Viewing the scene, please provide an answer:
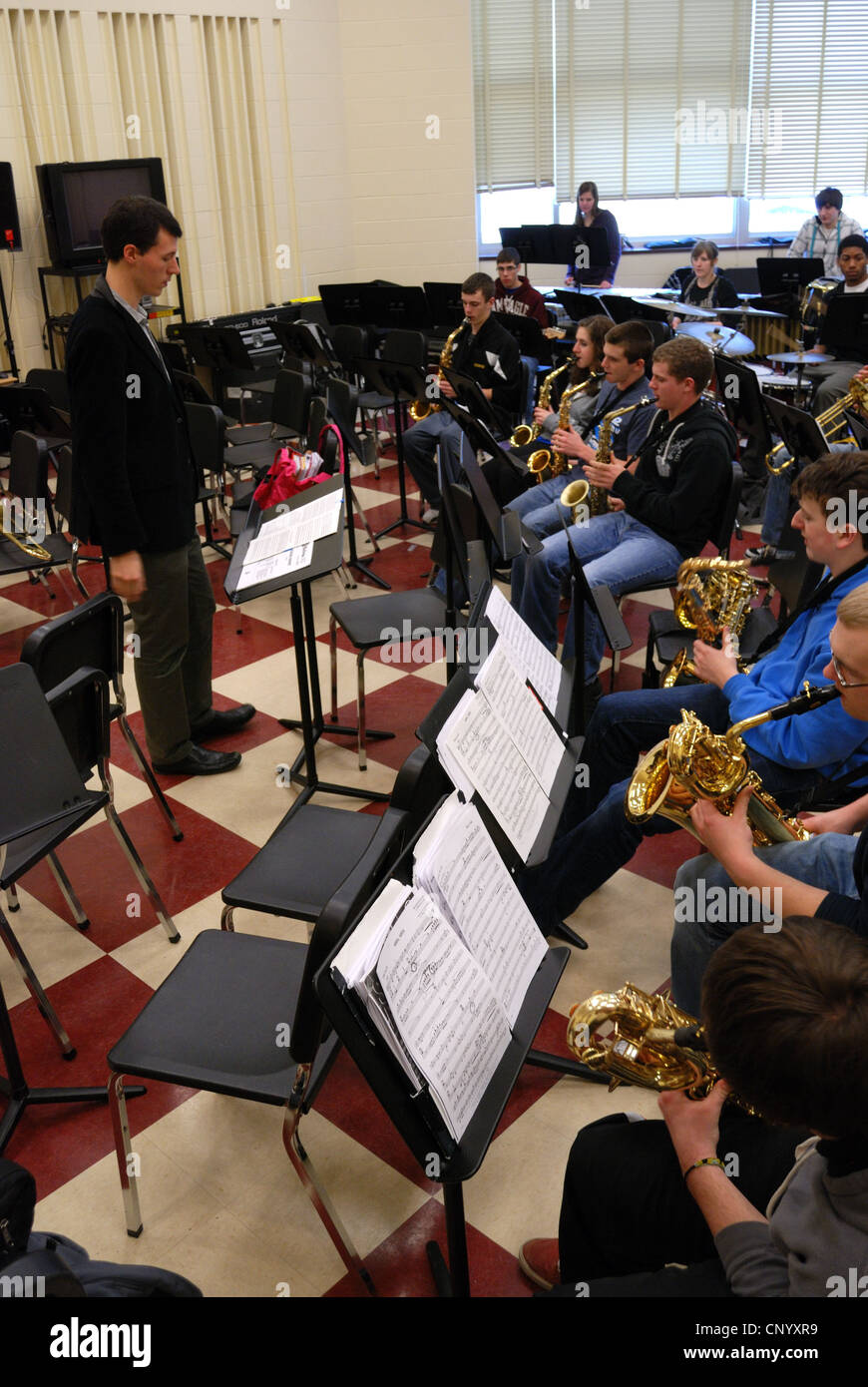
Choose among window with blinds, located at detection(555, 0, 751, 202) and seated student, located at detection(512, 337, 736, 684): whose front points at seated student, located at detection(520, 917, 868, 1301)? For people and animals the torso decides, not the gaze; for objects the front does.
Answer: the window with blinds

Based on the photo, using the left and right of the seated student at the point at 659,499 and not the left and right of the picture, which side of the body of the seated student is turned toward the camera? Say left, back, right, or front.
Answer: left

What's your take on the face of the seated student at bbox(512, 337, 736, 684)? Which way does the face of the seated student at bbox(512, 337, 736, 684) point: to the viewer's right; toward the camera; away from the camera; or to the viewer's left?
to the viewer's left

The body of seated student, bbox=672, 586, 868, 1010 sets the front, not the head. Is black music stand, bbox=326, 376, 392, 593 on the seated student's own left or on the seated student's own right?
on the seated student's own right

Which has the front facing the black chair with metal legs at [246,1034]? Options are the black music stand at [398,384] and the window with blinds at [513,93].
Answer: the window with blinds

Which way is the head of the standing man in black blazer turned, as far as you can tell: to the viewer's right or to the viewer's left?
to the viewer's right

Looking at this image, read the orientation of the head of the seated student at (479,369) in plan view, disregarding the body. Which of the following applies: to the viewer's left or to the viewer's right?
to the viewer's left

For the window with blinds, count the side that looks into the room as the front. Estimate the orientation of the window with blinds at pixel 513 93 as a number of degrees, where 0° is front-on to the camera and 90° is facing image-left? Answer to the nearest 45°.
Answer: approximately 0°

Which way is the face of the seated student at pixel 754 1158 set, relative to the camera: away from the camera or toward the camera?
away from the camera

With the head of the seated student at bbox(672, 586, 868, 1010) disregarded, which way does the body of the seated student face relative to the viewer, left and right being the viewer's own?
facing to the left of the viewer

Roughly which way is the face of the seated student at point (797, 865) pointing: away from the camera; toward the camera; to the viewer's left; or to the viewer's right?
to the viewer's left

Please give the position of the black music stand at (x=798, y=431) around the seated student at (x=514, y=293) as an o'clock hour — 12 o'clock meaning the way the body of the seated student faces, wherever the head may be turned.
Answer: The black music stand is roughly at 10 o'clock from the seated student.

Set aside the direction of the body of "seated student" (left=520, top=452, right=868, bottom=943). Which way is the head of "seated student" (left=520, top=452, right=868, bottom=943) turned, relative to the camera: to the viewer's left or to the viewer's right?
to the viewer's left
